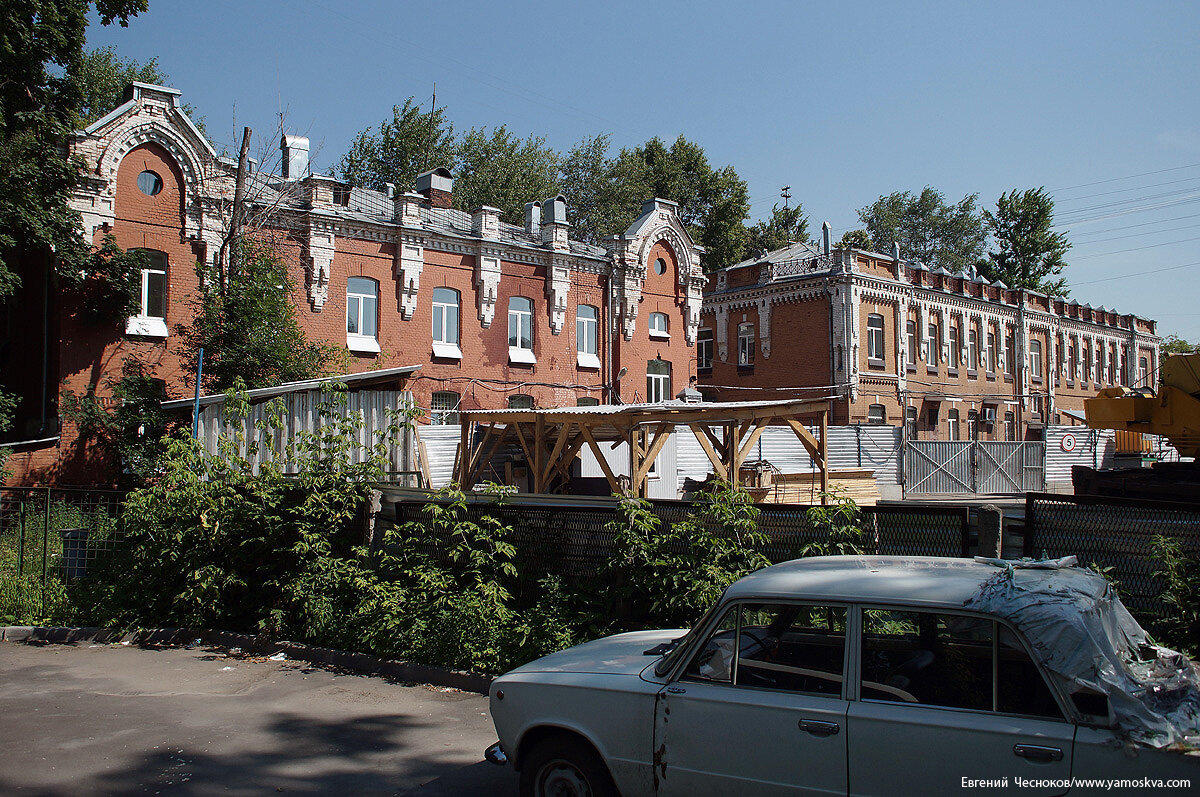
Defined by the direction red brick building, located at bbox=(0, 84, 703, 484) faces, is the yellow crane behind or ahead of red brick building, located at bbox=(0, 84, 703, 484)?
ahead

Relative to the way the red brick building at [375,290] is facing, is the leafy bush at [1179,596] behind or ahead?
ahead

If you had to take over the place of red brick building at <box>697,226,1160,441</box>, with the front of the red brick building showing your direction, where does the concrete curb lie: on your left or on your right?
on your right

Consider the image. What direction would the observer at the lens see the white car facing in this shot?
facing to the left of the viewer

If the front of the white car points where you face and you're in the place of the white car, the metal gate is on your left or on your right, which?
on your right

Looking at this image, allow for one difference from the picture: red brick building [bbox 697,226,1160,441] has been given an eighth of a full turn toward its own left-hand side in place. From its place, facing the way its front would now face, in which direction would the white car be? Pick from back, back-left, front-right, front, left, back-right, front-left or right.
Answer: right

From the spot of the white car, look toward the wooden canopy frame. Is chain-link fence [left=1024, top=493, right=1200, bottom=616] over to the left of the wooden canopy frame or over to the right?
right

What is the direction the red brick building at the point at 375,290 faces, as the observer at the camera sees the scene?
facing the viewer and to the right of the viewer

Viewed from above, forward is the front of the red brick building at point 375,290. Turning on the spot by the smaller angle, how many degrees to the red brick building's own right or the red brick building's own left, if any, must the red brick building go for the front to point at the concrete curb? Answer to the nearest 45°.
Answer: approximately 45° to the red brick building's own right

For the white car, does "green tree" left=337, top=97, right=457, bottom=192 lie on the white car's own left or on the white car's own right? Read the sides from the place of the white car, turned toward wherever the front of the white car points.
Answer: on the white car's own right
